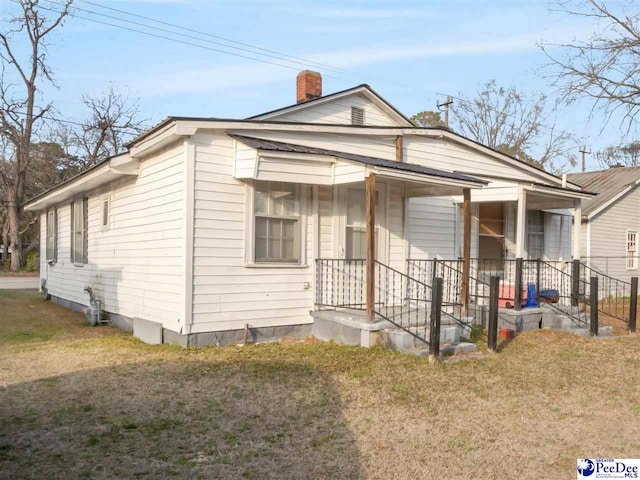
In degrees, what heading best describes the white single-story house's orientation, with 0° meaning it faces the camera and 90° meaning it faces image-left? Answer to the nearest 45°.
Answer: approximately 315°

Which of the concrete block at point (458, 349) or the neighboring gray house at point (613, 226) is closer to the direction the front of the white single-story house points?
the concrete block

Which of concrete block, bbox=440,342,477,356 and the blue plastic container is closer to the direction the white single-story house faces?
the concrete block

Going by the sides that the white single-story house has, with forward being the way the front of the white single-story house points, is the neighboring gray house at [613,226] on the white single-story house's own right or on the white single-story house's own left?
on the white single-story house's own left
